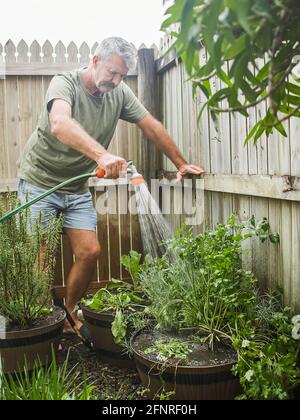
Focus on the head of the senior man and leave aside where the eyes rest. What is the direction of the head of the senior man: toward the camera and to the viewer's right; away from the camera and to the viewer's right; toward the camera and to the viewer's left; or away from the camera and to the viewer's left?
toward the camera and to the viewer's right

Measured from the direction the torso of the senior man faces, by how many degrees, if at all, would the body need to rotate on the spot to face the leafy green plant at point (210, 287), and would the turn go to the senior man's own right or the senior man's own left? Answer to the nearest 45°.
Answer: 0° — they already face it

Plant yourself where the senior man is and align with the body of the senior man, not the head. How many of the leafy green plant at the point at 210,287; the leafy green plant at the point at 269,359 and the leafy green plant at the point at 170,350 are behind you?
0

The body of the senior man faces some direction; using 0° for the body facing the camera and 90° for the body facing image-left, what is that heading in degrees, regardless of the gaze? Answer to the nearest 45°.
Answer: approximately 315°
